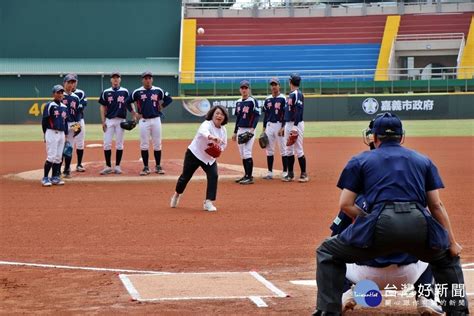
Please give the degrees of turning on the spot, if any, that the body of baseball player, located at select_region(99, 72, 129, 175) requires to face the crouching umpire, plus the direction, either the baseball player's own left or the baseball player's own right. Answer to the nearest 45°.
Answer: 0° — they already face them

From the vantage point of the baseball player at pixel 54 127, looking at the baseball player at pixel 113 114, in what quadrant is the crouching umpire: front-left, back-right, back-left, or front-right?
back-right

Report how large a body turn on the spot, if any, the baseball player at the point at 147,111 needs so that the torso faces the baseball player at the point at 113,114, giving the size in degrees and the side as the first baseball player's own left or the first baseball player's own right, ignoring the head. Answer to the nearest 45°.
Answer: approximately 135° to the first baseball player's own right

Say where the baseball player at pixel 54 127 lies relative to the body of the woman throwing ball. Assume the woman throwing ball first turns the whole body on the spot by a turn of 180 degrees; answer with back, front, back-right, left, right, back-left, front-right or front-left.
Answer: front

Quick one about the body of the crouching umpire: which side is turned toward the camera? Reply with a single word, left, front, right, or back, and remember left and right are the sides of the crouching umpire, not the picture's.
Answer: back

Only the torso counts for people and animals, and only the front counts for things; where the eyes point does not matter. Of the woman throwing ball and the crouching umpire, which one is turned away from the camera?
the crouching umpire

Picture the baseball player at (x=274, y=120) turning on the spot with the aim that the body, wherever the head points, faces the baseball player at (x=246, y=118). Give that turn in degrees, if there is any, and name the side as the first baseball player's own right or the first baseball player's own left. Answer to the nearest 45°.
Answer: approximately 45° to the first baseball player's own right
